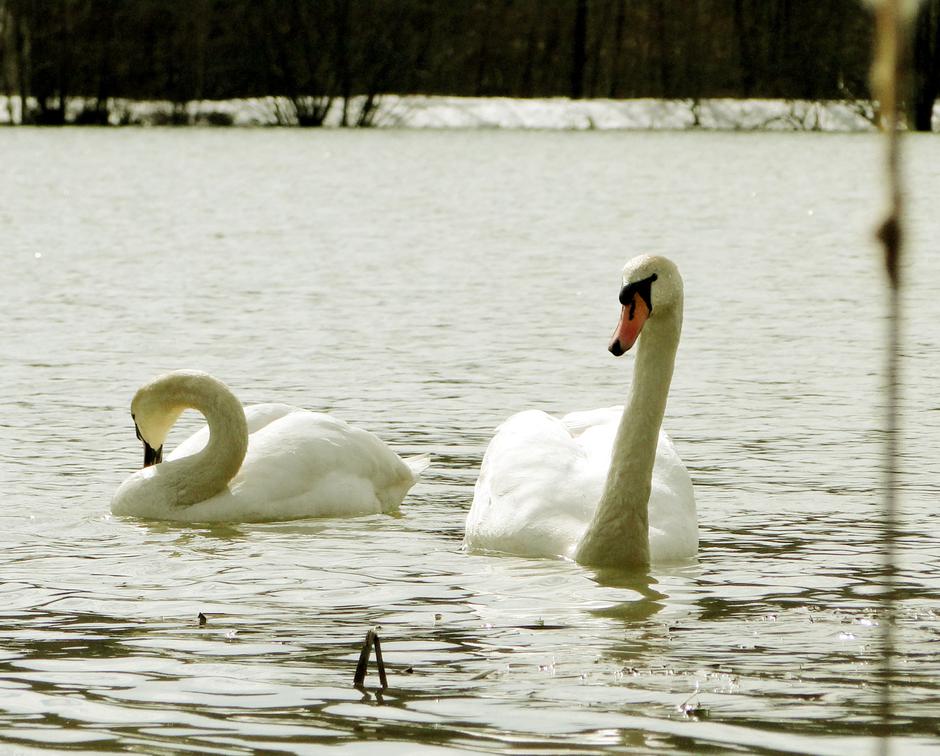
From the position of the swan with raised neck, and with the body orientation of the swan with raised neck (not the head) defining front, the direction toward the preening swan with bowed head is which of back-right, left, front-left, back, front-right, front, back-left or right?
back-right

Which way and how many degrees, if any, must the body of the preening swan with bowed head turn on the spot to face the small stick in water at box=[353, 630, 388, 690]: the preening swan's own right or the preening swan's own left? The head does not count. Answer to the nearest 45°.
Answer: approximately 90° to the preening swan's own left

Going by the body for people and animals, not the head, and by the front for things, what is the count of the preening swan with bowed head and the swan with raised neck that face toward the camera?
1

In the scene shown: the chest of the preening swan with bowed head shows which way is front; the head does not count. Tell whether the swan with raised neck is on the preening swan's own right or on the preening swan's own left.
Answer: on the preening swan's own left

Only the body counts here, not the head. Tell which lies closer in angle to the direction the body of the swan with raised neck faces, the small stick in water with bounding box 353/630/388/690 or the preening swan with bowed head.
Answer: the small stick in water

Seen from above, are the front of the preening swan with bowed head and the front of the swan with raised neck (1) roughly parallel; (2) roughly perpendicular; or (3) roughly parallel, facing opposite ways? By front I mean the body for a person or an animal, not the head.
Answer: roughly perpendicular

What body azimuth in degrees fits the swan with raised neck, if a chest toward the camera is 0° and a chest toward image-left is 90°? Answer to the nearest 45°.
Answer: approximately 0°

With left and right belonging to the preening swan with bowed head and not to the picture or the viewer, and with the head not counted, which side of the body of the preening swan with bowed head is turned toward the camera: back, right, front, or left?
left
